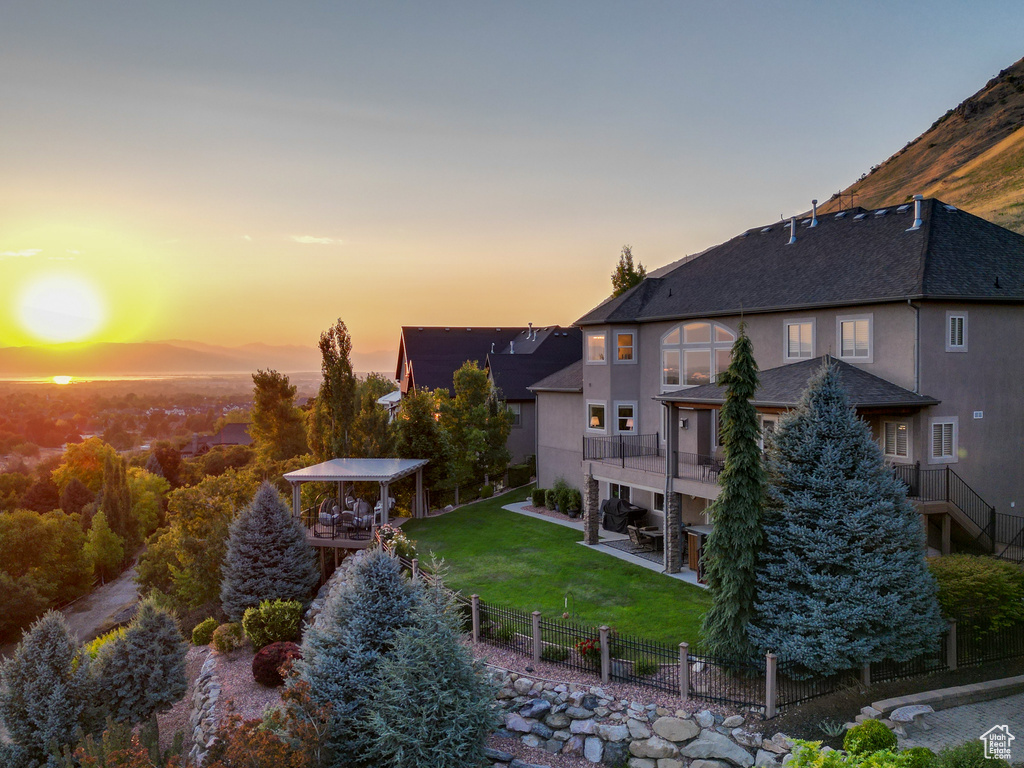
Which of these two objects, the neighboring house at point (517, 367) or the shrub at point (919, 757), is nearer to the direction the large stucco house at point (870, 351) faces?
the neighboring house

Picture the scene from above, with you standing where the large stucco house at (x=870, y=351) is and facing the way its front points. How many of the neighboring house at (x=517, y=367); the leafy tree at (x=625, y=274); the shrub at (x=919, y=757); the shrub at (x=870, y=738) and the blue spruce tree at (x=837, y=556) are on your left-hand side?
2

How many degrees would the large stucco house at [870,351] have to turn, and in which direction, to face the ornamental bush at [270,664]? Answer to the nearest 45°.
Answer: approximately 180°

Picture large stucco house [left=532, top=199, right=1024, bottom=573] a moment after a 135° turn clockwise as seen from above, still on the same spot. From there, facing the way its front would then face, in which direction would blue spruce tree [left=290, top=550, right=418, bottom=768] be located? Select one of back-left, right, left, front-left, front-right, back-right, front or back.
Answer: front-right

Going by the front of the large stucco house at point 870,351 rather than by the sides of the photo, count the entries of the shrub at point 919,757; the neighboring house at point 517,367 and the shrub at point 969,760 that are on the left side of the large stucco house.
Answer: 1

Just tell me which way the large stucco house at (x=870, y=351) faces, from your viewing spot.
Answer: facing away from the viewer and to the right of the viewer

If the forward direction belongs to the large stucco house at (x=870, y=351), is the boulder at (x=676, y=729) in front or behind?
behind

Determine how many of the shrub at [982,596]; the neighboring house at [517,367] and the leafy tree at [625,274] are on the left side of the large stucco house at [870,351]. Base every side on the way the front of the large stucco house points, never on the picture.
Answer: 2

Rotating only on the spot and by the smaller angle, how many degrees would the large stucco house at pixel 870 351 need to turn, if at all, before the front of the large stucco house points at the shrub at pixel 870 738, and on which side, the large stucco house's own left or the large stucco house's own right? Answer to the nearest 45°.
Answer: approximately 135° to the large stucco house's own right

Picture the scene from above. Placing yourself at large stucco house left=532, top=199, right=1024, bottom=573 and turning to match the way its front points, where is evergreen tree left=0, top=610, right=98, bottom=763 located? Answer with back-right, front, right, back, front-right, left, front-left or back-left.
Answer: back
